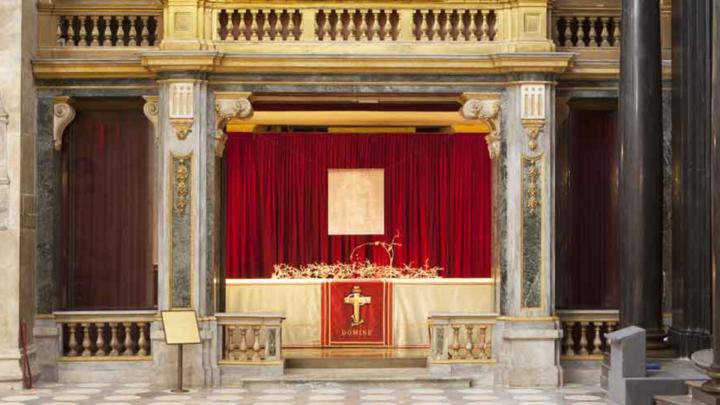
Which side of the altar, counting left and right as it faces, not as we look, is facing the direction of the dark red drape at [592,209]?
left

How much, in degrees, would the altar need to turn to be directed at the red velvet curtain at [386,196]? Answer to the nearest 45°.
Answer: approximately 180°

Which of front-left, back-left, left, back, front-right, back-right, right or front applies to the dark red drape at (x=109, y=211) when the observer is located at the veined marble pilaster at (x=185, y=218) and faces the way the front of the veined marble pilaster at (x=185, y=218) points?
back-right

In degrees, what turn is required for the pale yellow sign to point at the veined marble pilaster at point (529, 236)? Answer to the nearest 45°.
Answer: approximately 90° to its left

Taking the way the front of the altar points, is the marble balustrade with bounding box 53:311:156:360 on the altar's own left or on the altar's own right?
on the altar's own right

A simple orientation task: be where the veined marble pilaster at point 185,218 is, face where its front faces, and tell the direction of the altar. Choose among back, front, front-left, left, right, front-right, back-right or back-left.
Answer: back-left

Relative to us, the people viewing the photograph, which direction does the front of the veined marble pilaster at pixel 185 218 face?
facing the viewer

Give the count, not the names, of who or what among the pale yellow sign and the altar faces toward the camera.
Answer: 2

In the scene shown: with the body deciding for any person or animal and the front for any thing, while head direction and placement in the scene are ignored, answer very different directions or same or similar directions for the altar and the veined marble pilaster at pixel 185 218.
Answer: same or similar directions

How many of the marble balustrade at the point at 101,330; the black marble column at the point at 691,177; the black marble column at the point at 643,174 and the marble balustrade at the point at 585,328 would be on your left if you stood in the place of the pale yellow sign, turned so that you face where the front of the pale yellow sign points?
3

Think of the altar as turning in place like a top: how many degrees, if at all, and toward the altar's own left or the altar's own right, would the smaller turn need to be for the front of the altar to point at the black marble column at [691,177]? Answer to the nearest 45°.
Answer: approximately 45° to the altar's own left

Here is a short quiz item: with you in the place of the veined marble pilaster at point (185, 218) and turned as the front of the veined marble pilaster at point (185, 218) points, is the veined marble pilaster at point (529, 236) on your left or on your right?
on your left

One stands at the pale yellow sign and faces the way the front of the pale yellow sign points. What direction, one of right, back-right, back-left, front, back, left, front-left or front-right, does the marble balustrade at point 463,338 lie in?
left

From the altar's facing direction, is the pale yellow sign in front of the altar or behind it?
in front

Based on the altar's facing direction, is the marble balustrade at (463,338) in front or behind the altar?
in front
